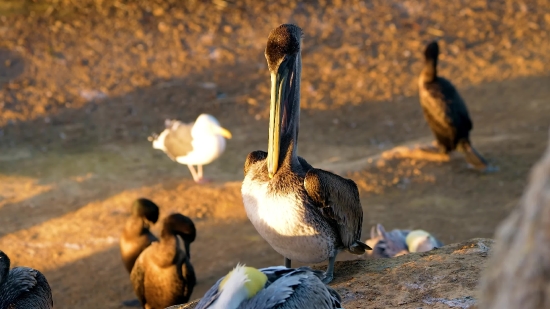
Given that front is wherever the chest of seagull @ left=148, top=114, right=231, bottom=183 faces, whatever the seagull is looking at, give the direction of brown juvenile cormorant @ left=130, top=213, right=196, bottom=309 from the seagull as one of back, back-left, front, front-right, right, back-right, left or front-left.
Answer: front-right

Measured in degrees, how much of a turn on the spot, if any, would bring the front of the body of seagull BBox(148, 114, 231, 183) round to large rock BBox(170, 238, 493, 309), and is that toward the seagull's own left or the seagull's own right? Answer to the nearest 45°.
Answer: approximately 45° to the seagull's own right

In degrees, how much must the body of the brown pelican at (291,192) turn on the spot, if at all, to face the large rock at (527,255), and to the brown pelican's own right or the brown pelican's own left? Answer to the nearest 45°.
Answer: approximately 45° to the brown pelican's own left

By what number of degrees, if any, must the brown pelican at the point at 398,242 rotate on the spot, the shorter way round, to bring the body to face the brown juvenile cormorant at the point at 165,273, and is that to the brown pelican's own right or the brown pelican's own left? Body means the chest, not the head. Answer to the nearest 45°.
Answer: approximately 135° to the brown pelican's own right

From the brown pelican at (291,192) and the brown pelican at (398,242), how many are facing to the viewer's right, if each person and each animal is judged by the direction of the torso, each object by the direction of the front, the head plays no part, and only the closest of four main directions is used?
1

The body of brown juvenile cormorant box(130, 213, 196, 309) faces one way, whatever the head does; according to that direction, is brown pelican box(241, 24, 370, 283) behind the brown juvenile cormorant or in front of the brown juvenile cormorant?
in front

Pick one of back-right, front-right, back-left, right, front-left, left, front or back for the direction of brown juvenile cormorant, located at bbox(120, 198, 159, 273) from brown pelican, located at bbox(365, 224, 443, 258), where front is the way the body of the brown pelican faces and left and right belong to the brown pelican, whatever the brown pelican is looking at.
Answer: back

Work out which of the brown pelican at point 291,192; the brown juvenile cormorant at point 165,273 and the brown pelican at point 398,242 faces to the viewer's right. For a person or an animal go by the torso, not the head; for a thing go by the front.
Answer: the brown pelican at point 398,242

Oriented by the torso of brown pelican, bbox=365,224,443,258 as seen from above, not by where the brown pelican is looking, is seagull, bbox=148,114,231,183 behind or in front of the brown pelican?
behind

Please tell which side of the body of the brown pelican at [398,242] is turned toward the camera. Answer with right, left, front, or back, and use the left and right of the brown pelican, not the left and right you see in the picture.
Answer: right
